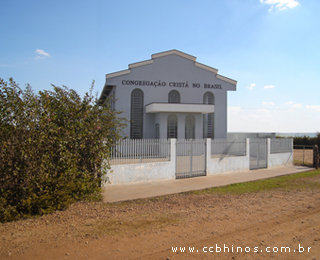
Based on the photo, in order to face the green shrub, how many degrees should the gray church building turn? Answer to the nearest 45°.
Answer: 0° — it already faces it

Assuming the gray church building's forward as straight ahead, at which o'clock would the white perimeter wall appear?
The white perimeter wall is roughly at 12 o'clock from the gray church building.

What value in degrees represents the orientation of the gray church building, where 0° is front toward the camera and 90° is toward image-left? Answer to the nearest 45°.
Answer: approximately 0°

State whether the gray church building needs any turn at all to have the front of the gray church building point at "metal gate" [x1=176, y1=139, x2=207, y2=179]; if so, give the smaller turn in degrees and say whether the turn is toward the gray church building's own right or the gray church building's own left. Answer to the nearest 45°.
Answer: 0° — it already faces it
